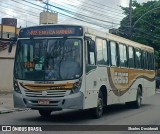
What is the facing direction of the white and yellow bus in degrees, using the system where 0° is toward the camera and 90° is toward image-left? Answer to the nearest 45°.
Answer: approximately 45°
